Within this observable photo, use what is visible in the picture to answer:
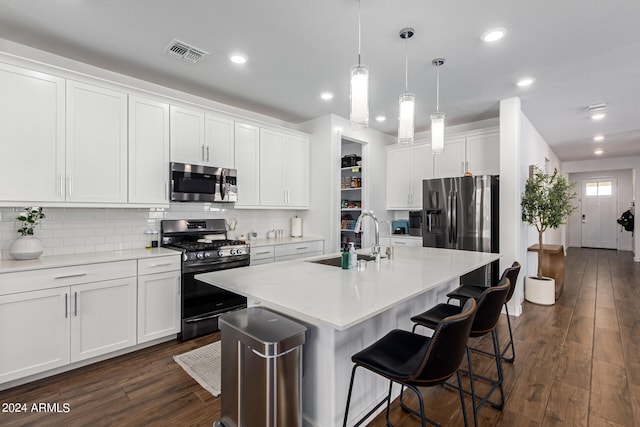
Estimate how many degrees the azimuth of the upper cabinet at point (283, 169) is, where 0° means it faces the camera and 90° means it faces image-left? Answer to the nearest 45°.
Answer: approximately 315°

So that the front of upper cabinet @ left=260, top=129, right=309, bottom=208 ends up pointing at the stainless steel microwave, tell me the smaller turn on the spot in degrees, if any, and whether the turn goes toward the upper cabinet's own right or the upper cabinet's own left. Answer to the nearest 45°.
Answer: approximately 90° to the upper cabinet's own right

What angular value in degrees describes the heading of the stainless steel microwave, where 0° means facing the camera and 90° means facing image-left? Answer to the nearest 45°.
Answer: approximately 315°

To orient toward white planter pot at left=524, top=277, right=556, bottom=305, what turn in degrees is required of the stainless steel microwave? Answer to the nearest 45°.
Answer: approximately 45° to its left

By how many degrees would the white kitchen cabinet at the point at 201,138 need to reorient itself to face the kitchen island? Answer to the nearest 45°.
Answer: approximately 45° to its right

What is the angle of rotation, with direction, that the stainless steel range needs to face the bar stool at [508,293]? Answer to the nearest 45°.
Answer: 0° — it already faces it
